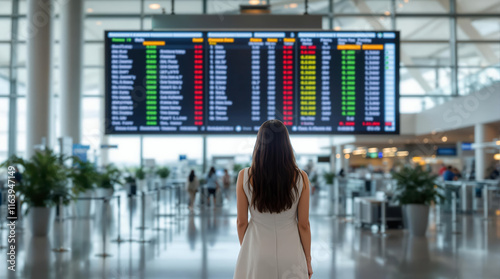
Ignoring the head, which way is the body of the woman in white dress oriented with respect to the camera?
away from the camera

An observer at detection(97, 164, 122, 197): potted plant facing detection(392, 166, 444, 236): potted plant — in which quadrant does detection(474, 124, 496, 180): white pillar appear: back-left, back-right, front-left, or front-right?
front-left

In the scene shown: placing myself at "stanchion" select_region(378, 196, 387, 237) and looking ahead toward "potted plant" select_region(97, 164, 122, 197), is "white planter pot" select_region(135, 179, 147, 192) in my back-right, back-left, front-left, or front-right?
front-right

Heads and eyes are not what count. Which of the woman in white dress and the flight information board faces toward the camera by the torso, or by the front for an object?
the flight information board

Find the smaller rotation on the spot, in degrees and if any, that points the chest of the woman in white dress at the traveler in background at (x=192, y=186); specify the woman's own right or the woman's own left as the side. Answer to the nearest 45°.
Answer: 0° — they already face them

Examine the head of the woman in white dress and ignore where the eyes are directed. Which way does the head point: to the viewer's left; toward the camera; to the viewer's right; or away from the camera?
away from the camera

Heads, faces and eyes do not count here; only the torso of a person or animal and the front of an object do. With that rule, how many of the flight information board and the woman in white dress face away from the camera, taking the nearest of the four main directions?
1

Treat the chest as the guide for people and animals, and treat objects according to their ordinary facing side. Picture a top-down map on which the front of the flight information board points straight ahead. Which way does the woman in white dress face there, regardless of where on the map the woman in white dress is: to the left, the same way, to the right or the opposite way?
the opposite way

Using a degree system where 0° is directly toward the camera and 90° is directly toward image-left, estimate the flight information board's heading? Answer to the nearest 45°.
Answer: approximately 0°

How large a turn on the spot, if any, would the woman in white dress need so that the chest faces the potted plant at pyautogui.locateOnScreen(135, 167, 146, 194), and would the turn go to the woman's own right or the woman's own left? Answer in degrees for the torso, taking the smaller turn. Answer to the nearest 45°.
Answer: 0° — they already face it
